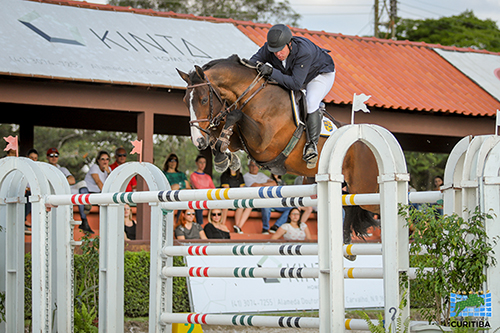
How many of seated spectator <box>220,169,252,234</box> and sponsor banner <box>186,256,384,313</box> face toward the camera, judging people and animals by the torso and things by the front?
2

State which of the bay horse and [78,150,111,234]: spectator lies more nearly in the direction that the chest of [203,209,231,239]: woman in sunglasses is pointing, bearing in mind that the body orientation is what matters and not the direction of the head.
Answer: the bay horse

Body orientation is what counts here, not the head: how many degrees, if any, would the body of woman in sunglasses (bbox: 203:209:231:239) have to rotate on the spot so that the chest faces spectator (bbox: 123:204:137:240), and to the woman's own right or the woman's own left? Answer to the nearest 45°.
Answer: approximately 90° to the woman's own right

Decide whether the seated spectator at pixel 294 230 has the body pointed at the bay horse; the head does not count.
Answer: yes

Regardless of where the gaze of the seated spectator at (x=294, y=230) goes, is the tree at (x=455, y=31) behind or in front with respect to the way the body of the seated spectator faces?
behind

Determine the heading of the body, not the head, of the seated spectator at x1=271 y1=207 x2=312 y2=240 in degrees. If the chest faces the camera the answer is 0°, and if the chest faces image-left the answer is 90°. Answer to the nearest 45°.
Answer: approximately 0°

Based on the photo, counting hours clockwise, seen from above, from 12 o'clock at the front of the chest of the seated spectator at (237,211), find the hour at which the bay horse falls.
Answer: The bay horse is roughly at 12 o'clock from the seated spectator.
